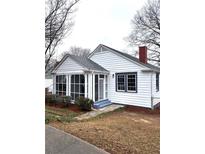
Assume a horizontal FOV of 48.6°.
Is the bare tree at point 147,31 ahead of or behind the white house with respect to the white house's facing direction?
behind

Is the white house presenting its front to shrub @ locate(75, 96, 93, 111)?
yes

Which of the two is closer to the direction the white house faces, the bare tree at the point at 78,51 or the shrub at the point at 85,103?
the shrub

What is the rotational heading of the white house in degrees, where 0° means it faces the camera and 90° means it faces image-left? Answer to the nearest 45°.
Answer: approximately 45°

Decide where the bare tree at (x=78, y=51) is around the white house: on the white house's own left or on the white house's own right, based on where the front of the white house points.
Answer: on the white house's own right

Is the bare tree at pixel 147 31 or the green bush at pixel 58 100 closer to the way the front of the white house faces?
the green bush

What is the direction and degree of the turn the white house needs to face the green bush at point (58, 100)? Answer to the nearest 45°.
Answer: approximately 45° to its right
